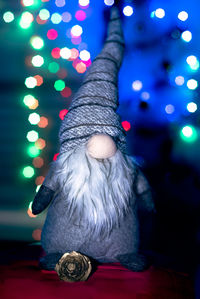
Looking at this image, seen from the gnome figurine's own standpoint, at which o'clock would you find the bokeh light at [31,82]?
The bokeh light is roughly at 5 o'clock from the gnome figurine.

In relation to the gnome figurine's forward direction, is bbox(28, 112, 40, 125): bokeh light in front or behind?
behind

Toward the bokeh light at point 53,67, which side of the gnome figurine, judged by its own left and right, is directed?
back

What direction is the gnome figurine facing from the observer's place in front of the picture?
facing the viewer

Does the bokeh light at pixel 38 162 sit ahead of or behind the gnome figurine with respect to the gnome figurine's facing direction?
behind
